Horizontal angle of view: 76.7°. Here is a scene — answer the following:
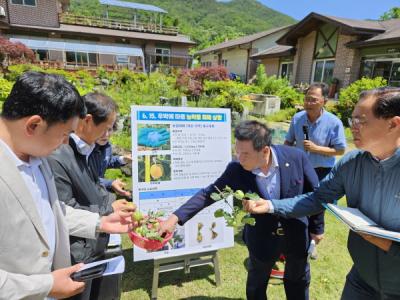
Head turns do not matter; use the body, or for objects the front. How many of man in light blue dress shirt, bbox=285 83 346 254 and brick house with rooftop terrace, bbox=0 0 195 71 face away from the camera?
0

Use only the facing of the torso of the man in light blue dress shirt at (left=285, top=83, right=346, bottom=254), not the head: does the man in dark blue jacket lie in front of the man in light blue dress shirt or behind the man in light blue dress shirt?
in front

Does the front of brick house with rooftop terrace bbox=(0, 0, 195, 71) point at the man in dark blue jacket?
yes

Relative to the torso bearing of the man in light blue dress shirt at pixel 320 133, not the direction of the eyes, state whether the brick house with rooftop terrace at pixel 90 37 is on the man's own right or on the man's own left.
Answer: on the man's own right

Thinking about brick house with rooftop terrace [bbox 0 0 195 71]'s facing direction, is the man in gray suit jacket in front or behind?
in front

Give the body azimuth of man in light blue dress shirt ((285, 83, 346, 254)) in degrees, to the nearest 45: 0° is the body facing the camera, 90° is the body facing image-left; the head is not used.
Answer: approximately 45°

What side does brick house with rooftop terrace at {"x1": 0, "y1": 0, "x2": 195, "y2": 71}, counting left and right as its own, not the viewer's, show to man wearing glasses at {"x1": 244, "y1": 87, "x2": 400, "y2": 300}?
front

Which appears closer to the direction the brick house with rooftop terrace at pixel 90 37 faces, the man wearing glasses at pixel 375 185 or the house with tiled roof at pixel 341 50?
the man wearing glasses

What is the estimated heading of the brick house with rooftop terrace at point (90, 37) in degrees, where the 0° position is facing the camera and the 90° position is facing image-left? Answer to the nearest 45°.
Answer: approximately 0°

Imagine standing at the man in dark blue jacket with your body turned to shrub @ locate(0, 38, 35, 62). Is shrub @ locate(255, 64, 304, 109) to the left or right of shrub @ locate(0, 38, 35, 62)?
right

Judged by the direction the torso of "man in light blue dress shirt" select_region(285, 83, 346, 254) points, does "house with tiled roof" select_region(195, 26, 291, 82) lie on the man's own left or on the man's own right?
on the man's own right

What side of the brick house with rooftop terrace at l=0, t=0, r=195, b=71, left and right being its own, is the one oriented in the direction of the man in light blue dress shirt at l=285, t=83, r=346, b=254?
front
